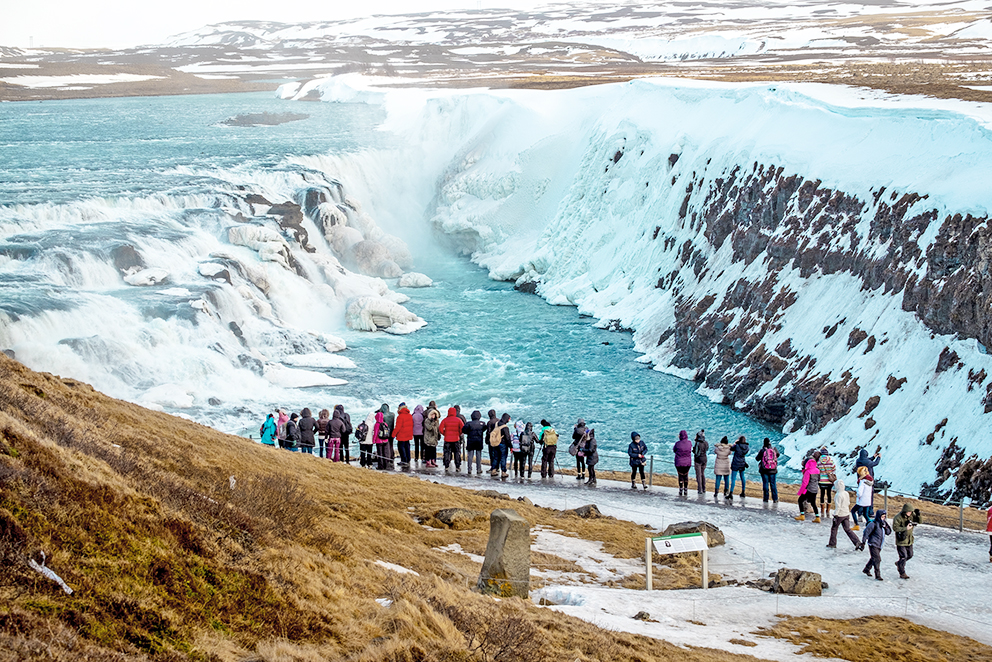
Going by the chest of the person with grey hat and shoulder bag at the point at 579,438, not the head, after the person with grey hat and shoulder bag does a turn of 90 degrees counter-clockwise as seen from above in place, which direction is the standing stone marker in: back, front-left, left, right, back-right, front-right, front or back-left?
left

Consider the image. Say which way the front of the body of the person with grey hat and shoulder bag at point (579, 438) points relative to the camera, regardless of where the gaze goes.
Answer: away from the camera

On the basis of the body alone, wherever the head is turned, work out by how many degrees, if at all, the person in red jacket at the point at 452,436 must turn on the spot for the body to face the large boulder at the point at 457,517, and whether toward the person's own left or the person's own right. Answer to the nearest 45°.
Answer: approximately 180°

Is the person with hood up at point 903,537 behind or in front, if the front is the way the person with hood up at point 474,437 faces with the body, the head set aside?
behind

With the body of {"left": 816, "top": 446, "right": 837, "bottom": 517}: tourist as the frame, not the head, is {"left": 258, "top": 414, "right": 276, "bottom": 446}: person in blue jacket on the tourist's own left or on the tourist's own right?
on the tourist's own left

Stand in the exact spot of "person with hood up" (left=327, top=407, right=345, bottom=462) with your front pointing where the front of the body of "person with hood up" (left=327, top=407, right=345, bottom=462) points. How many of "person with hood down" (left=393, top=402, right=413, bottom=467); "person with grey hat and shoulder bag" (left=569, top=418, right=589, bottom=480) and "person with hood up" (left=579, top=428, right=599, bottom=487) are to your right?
3

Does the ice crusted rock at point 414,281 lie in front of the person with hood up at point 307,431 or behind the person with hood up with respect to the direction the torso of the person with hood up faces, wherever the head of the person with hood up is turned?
in front

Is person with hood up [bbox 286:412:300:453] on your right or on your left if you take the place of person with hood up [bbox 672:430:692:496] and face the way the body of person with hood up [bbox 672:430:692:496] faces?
on your left

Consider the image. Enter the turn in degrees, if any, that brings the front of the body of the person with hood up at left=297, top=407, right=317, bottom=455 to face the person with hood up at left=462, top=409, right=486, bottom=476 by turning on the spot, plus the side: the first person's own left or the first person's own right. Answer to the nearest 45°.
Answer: approximately 90° to the first person's own right

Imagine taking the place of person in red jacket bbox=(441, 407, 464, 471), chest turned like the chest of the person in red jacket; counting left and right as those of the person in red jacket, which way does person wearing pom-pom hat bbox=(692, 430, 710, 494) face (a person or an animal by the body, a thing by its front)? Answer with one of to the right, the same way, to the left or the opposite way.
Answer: the same way

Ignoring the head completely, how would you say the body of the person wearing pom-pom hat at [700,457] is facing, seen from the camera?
away from the camera

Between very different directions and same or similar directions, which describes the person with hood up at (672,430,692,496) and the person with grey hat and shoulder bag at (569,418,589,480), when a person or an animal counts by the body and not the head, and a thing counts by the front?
same or similar directions

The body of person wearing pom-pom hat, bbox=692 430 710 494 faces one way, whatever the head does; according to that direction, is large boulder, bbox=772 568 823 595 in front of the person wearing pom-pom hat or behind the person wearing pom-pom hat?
behind

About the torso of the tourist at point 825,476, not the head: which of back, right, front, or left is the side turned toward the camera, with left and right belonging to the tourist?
back

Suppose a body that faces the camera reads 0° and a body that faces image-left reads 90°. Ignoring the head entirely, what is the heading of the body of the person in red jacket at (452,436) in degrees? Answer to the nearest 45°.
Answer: approximately 180°

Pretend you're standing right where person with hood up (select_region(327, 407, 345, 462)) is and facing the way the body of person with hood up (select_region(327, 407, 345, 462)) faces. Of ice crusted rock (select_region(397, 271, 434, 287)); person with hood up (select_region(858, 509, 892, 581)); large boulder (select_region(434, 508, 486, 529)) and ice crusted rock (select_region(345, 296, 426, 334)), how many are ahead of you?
2
